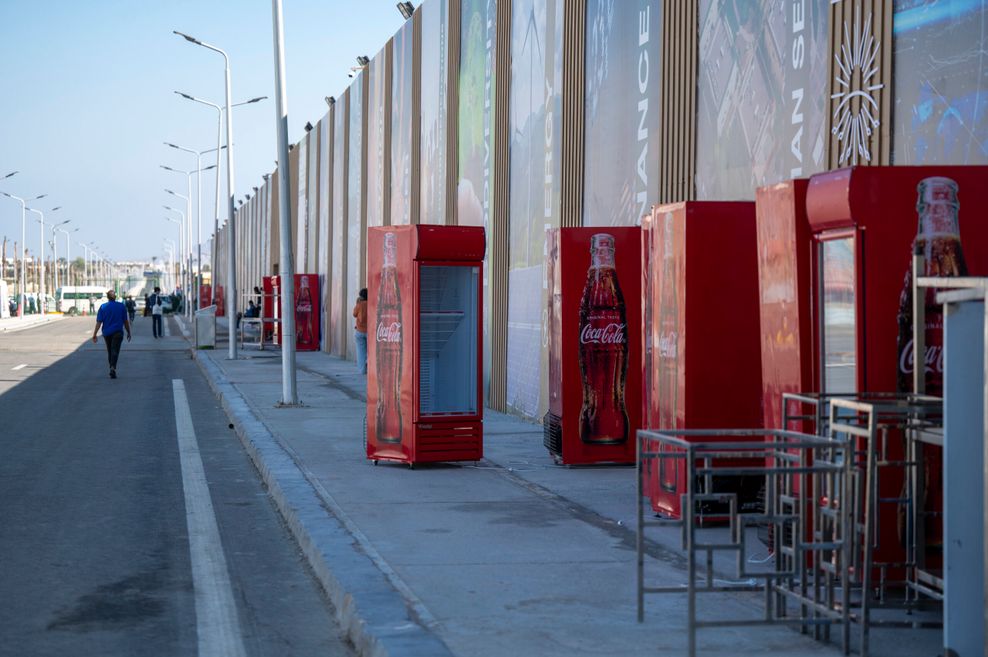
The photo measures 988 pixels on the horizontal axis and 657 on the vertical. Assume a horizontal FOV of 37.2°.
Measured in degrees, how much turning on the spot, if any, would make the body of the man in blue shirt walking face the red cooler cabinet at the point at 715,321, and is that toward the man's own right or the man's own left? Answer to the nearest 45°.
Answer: approximately 180°

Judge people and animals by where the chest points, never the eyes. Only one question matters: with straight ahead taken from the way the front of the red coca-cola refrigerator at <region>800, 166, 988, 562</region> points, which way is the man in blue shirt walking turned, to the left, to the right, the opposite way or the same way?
to the right

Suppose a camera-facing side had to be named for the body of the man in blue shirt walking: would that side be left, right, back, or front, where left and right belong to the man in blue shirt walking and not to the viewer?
back

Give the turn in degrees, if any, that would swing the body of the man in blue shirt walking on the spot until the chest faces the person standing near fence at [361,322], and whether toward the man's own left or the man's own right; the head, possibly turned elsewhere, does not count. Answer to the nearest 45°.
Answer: approximately 135° to the man's own right

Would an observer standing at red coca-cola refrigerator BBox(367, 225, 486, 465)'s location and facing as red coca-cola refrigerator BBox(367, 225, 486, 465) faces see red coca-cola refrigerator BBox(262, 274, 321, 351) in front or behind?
behind

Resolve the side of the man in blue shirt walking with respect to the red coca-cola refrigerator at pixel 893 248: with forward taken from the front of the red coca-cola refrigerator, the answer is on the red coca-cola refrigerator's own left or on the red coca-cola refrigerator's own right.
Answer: on the red coca-cola refrigerator's own right

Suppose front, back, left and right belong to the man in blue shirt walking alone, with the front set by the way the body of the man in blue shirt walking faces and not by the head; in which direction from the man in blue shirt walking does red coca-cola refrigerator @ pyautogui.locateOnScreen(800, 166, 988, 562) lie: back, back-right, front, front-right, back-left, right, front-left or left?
back

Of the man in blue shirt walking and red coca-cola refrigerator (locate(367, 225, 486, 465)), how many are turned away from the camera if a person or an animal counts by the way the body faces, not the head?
1

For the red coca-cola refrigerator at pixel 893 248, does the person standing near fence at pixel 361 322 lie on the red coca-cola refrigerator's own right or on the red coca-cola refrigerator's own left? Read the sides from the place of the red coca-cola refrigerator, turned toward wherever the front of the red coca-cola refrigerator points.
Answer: on the red coca-cola refrigerator's own right

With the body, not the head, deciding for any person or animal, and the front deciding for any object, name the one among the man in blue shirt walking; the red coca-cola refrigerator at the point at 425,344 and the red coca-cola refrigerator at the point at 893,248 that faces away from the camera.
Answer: the man in blue shirt walking

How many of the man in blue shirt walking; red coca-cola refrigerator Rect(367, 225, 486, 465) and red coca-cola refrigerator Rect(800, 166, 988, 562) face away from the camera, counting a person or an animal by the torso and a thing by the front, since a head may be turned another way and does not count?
1

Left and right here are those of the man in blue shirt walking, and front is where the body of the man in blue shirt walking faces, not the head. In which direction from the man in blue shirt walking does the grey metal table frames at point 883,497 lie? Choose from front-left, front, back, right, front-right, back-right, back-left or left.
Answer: back
